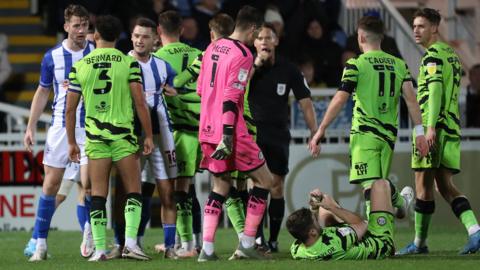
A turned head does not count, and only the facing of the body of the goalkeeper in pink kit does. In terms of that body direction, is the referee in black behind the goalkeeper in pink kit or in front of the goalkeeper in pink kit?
in front

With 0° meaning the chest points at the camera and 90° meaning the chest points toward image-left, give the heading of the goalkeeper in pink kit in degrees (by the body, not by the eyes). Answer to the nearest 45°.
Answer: approximately 225°
